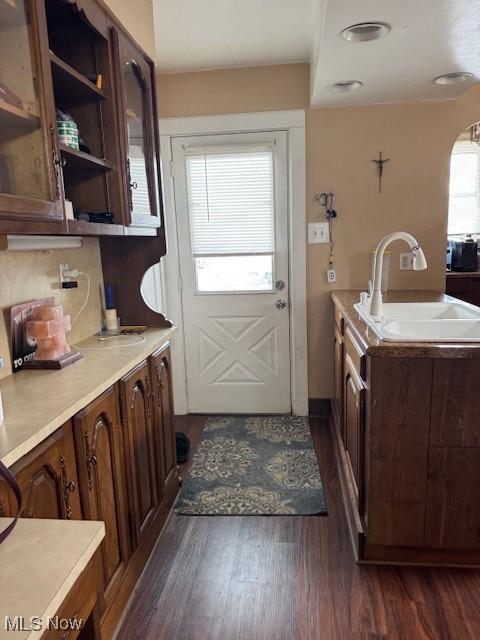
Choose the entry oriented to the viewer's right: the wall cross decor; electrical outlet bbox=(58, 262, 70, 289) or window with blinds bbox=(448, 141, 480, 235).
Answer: the electrical outlet

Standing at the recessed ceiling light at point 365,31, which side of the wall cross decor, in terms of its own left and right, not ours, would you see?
front

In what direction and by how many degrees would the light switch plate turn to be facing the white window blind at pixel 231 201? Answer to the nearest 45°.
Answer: approximately 90° to its right

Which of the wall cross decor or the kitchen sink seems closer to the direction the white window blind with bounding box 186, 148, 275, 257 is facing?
the kitchen sink

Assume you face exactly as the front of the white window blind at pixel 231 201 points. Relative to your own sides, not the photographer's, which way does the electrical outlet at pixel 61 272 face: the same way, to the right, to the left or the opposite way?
to the left

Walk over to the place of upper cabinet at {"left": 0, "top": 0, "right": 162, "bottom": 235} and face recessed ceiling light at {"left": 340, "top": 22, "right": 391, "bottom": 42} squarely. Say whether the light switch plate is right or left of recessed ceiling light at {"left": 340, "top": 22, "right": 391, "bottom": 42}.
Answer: left

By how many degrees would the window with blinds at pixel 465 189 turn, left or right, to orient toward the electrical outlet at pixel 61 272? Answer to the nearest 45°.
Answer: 0° — it already faces it
